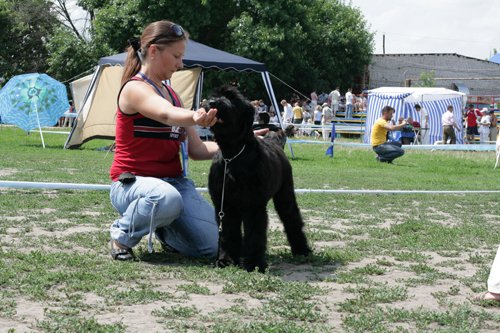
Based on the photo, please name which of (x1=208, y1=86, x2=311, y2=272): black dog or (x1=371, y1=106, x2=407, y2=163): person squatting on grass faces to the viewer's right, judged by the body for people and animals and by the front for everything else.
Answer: the person squatting on grass

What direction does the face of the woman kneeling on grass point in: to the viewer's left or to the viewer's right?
to the viewer's right

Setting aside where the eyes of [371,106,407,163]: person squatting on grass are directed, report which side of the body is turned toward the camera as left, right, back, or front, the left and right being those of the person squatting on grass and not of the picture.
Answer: right

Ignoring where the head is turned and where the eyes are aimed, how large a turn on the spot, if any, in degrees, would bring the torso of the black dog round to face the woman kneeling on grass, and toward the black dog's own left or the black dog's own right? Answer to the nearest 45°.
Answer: approximately 90° to the black dog's own right

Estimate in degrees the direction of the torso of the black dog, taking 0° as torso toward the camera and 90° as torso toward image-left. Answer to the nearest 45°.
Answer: approximately 45°

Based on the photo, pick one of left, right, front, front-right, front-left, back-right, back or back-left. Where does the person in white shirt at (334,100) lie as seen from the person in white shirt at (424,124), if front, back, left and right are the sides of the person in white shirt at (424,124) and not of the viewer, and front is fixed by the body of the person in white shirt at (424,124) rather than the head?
front-right
